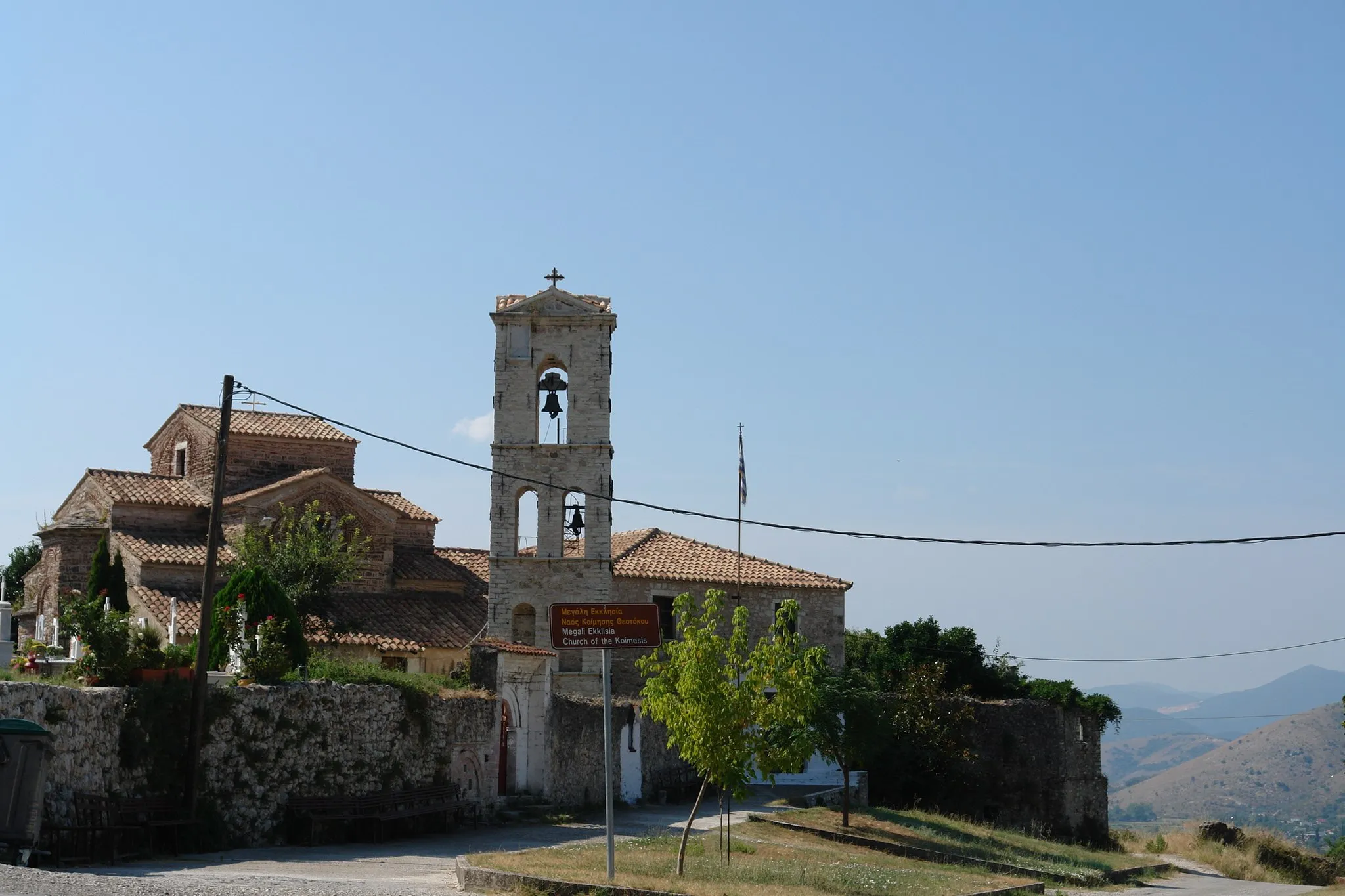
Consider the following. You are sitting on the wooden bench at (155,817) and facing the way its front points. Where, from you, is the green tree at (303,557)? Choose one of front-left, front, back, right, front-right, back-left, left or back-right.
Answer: back-left

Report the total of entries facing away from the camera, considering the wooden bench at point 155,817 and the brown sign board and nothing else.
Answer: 0

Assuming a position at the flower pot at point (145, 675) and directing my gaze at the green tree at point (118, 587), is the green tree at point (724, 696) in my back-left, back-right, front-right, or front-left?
back-right

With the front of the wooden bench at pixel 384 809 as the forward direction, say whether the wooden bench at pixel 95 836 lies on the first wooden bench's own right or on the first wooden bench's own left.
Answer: on the first wooden bench's own right

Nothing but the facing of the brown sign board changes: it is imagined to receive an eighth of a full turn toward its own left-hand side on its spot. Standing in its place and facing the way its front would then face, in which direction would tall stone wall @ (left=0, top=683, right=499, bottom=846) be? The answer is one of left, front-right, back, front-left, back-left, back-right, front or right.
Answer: back

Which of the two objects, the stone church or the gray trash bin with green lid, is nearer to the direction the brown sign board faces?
the gray trash bin with green lid

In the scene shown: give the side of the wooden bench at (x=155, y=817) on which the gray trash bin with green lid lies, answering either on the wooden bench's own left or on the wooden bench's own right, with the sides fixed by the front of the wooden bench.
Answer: on the wooden bench's own right

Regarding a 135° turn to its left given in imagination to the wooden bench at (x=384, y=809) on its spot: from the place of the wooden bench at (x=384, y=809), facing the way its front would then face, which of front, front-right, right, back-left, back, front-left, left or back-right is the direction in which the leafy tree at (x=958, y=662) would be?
front-right

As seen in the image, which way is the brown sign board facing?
toward the camera

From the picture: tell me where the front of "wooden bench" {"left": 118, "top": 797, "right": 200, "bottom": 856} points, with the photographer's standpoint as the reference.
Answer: facing the viewer and to the right of the viewer

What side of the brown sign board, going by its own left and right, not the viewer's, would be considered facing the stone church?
back

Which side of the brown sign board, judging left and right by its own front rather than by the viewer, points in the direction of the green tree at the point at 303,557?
back

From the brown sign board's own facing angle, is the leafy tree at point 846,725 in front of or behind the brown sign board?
behind

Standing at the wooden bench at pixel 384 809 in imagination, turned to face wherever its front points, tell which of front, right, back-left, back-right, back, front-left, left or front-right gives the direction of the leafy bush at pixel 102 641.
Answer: right
